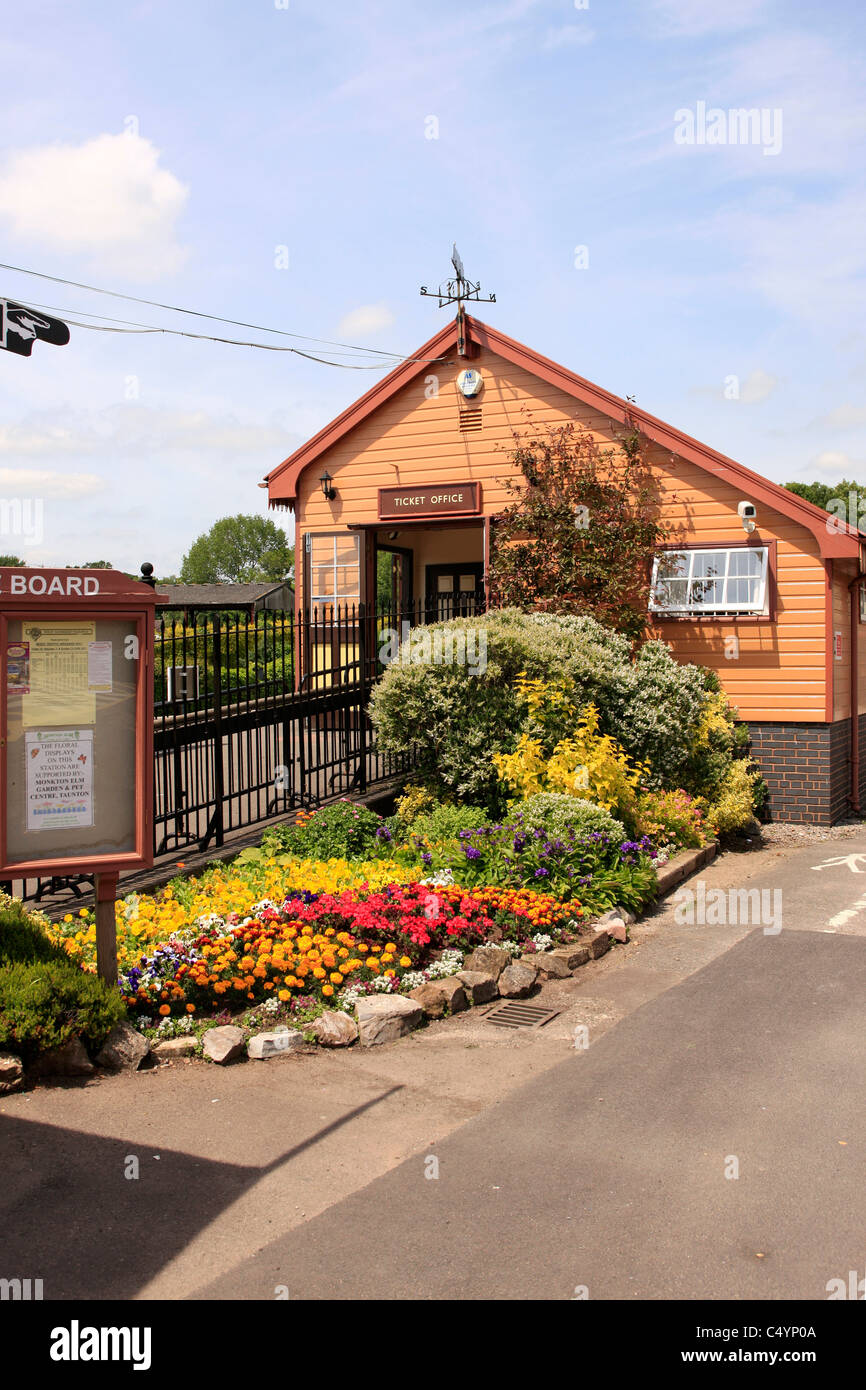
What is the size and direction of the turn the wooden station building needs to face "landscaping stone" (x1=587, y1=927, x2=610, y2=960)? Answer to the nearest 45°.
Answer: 0° — it already faces it

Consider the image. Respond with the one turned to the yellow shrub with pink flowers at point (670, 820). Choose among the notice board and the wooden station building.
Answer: the wooden station building

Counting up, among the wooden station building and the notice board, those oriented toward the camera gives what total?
2

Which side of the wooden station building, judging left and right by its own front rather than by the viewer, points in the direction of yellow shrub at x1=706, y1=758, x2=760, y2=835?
front

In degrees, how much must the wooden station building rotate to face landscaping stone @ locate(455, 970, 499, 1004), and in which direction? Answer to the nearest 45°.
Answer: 0° — it already faces it

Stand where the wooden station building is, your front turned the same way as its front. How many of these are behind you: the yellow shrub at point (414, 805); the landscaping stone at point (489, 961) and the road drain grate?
0

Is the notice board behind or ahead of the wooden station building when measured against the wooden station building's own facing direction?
ahead

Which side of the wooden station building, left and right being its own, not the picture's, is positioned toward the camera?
front

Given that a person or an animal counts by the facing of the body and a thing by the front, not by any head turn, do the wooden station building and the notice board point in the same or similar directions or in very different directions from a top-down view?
same or similar directions

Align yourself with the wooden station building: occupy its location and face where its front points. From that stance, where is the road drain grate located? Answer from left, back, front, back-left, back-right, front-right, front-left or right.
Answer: front
